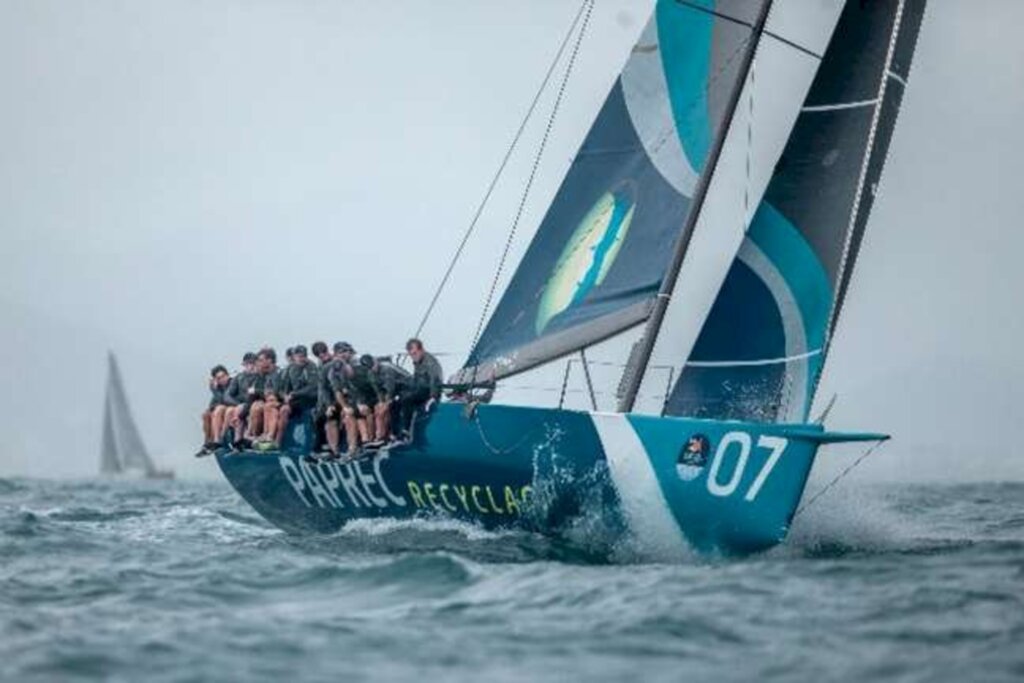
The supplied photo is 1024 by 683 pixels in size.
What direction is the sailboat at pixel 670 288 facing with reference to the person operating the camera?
facing the viewer and to the right of the viewer

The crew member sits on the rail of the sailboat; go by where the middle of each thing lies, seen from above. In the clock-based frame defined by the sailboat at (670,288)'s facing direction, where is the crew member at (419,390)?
The crew member is roughly at 5 o'clock from the sailboat.
